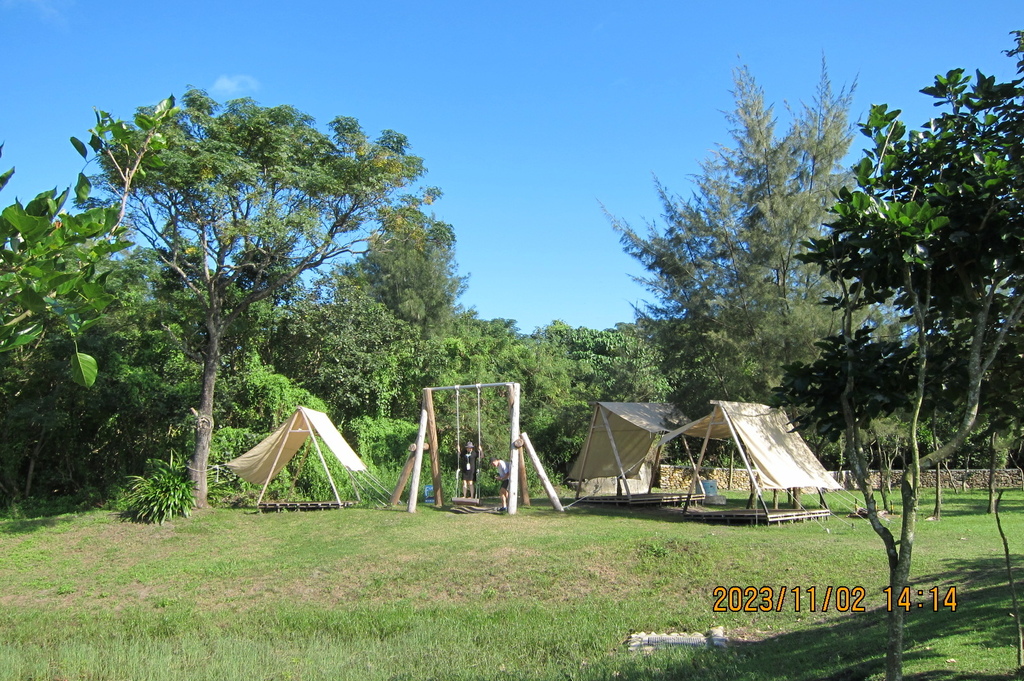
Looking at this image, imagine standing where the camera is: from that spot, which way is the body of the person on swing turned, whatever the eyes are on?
toward the camera

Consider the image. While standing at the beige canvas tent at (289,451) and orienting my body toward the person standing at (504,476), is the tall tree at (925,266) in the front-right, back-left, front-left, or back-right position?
front-right

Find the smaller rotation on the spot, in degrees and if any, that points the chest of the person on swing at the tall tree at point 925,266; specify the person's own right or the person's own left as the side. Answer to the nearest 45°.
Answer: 0° — they already face it

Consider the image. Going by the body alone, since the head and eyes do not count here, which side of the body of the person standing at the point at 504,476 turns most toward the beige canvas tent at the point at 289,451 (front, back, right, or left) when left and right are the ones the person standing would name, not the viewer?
front

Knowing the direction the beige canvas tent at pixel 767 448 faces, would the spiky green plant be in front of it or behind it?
in front

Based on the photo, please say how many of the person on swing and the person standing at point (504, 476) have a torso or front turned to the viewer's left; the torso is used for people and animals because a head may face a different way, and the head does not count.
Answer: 1

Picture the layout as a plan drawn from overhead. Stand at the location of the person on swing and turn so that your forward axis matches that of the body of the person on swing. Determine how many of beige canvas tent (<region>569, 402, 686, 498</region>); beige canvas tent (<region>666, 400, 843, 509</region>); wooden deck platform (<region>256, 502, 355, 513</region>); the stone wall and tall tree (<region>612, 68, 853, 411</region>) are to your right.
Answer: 1

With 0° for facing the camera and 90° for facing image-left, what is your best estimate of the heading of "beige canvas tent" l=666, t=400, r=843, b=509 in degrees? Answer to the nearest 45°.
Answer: approximately 45°

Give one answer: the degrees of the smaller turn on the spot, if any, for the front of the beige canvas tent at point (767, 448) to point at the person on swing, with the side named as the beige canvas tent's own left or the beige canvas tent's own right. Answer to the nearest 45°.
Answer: approximately 45° to the beige canvas tent's own right

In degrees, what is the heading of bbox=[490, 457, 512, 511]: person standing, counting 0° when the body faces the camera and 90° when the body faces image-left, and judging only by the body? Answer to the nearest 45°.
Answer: approximately 90°

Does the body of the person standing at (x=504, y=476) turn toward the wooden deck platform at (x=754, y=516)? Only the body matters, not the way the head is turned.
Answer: no

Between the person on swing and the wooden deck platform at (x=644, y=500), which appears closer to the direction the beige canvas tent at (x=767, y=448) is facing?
the person on swing

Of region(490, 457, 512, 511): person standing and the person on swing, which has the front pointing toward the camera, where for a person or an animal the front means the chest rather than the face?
the person on swing

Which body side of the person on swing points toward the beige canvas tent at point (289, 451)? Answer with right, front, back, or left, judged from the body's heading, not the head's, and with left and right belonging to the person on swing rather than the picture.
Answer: right

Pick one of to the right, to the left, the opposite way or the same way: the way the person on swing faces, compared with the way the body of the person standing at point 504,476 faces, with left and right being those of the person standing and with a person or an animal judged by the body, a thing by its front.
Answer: to the left
